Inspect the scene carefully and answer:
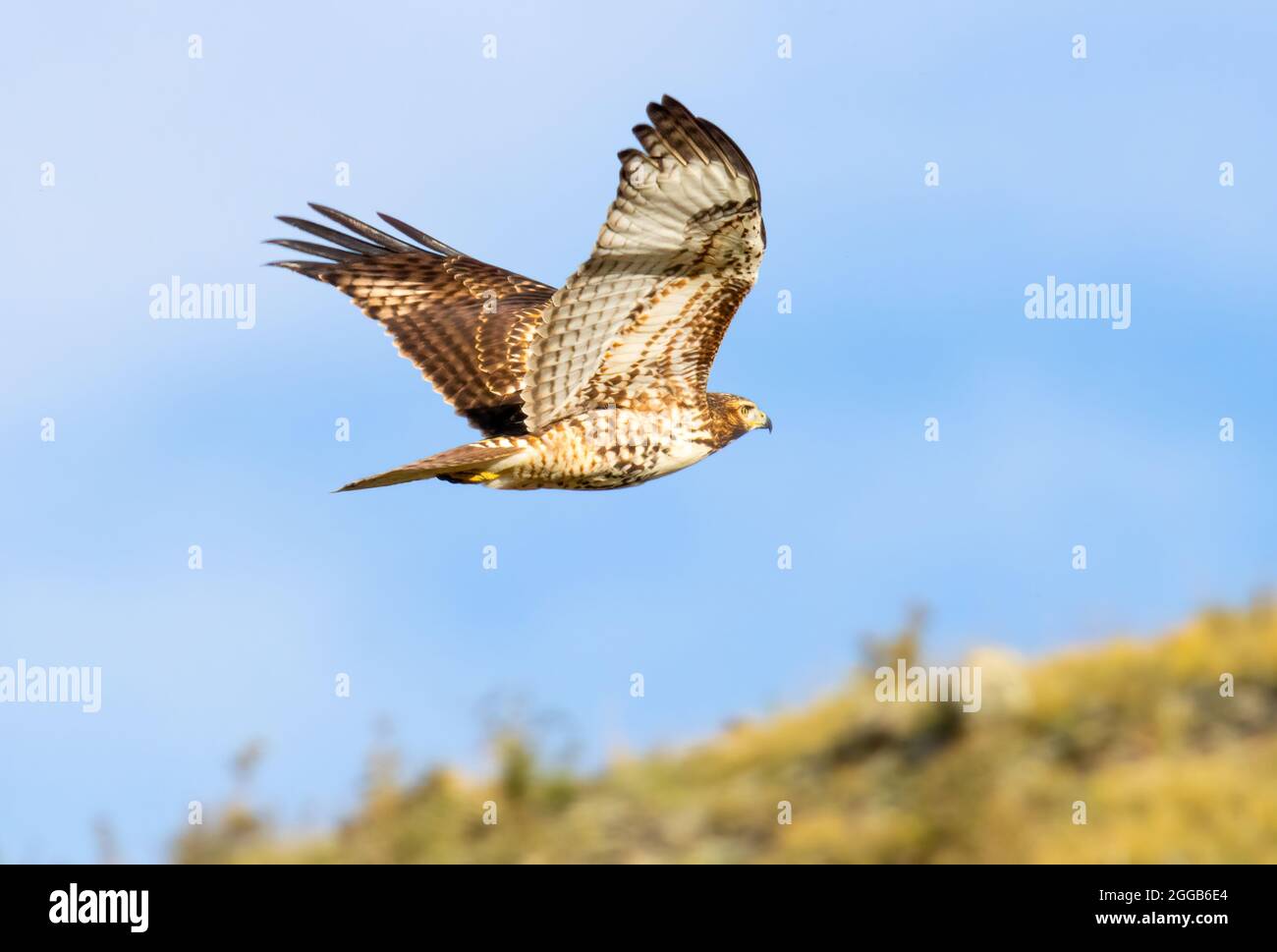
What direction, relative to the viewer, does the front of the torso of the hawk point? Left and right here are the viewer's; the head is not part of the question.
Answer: facing to the right of the viewer
